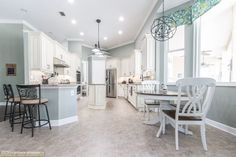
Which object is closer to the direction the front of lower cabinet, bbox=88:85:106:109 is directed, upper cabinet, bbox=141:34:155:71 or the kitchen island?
the kitchen island

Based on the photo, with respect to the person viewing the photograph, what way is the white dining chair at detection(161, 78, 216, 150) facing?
facing away from the viewer and to the left of the viewer

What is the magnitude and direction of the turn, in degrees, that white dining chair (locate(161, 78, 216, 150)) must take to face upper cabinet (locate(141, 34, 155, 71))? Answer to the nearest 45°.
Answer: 0° — it already faces it

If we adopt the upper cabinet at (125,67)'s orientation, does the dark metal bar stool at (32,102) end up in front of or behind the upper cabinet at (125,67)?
in front

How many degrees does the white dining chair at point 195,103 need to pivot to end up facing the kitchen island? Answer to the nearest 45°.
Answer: approximately 45° to its left

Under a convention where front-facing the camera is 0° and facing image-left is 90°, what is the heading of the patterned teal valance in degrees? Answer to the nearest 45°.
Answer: approximately 45°
